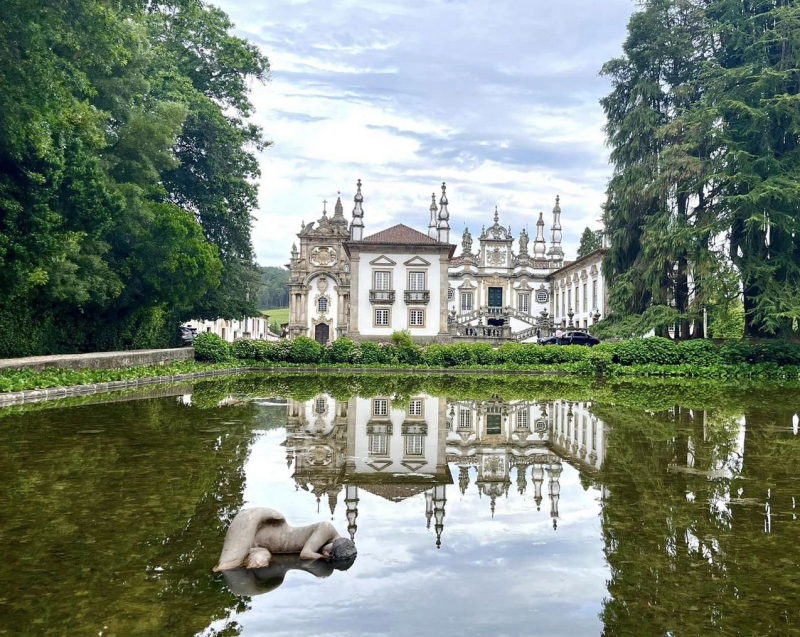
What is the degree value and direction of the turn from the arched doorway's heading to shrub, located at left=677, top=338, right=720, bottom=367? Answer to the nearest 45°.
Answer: approximately 45° to its left

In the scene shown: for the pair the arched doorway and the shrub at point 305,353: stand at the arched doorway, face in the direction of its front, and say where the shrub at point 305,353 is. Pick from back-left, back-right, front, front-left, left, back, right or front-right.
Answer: front

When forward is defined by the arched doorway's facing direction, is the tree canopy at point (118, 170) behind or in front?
in front

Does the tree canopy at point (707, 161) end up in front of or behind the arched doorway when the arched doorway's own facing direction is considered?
in front

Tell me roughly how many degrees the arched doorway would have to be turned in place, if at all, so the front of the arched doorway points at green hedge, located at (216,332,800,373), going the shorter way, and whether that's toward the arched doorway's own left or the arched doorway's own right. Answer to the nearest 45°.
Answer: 0° — it already faces it

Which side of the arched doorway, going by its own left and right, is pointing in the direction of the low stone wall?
front

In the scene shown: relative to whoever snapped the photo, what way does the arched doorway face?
facing the viewer

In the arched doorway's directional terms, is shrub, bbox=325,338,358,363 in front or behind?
in front
